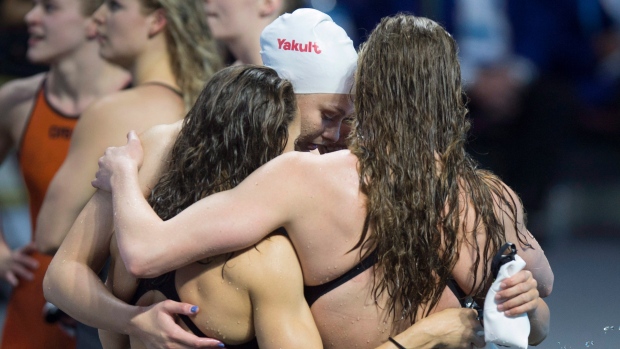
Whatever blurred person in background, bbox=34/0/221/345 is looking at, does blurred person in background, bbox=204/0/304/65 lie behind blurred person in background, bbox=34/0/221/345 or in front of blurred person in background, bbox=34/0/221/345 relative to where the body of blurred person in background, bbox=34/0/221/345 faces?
behind

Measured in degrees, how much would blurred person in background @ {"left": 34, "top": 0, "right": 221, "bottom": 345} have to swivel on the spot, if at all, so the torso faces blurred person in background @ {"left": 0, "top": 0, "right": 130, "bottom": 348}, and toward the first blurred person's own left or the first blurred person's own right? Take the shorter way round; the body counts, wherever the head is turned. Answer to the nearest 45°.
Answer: approximately 45° to the first blurred person's own right

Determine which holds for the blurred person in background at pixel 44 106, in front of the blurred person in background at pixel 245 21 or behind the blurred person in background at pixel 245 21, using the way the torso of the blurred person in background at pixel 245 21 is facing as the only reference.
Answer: in front

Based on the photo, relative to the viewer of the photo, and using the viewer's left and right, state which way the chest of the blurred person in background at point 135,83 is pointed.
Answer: facing to the left of the viewer
